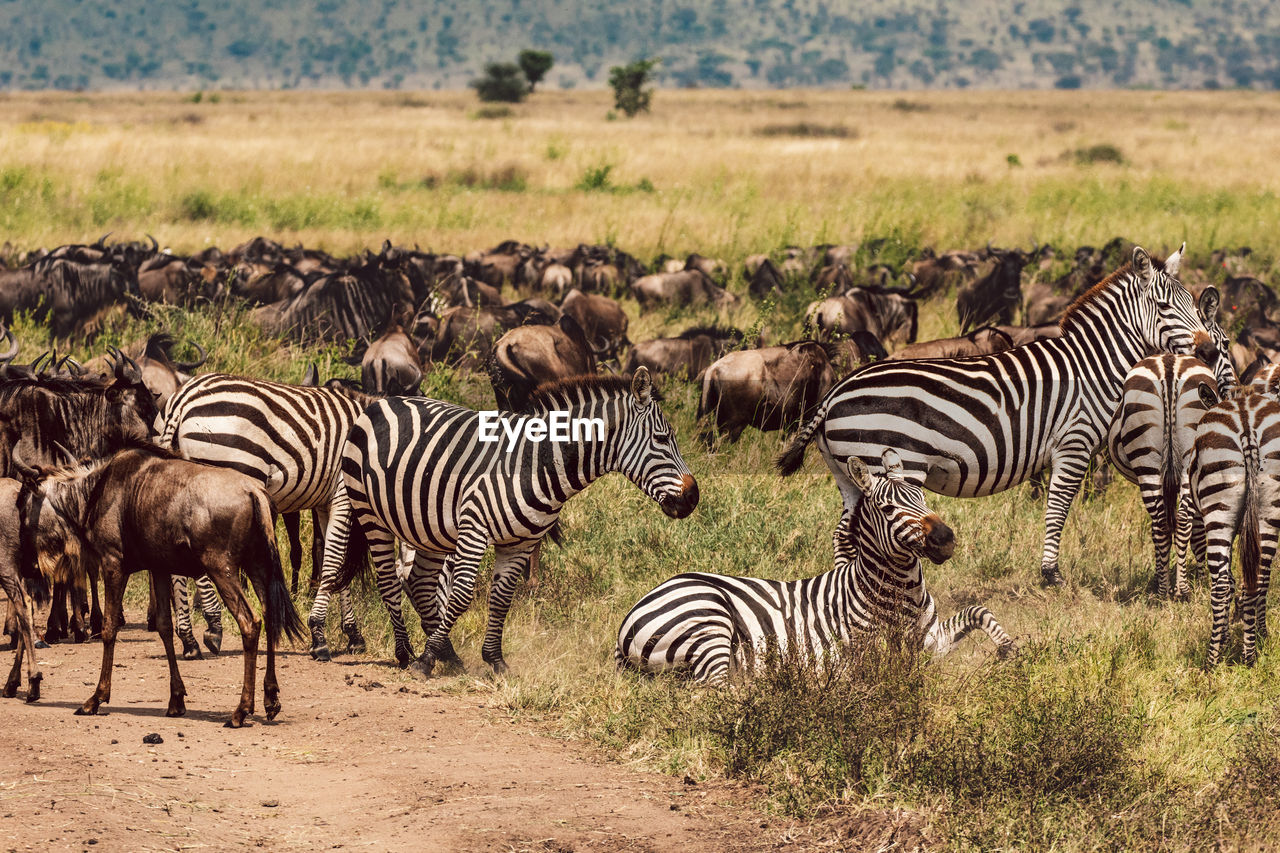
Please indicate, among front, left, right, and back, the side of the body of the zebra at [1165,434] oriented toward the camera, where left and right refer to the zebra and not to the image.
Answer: back

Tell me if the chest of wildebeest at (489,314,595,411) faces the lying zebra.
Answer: no

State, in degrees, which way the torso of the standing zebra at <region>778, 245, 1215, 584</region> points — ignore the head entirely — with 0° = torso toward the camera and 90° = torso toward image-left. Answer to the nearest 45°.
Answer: approximately 270°

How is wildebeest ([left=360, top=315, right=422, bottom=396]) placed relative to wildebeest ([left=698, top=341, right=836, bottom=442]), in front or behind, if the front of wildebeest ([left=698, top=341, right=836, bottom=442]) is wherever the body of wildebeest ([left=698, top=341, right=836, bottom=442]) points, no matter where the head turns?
behind

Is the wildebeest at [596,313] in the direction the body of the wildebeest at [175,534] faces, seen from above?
no

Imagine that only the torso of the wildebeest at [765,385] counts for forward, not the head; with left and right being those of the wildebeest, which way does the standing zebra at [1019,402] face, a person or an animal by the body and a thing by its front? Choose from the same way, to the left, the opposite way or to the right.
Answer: the same way

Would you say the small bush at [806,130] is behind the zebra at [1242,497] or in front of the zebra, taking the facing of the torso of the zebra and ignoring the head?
in front

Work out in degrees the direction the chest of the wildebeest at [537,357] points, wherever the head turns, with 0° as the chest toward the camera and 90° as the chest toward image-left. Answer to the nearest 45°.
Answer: approximately 225°

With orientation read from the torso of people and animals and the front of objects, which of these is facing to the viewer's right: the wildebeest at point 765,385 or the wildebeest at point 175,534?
the wildebeest at point 765,385

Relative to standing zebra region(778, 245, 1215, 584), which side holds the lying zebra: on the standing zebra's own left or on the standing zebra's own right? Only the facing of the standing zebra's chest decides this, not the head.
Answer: on the standing zebra's own right

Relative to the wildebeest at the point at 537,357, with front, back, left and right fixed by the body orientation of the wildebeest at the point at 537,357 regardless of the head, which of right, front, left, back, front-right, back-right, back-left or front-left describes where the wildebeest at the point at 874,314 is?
front

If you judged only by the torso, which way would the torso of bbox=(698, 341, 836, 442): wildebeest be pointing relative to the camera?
to the viewer's right

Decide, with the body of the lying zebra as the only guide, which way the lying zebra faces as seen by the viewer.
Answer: to the viewer's right

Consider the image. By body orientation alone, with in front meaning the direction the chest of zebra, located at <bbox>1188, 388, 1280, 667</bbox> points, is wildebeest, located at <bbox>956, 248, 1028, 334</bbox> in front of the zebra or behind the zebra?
in front

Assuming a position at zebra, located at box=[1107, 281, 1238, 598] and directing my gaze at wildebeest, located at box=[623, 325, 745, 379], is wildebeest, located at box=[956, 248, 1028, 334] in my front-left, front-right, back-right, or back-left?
front-right
